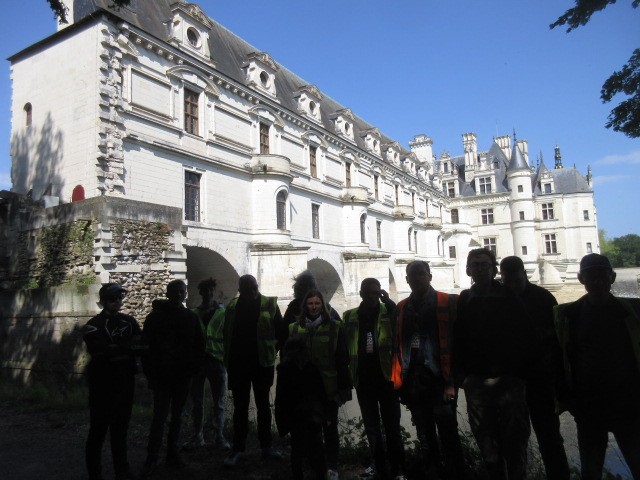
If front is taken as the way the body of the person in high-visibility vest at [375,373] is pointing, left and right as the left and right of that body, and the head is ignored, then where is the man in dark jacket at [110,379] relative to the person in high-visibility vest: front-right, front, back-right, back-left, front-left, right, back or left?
right

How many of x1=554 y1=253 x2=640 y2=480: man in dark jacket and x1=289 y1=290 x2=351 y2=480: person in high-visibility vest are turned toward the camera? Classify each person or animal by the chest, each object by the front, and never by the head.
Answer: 2

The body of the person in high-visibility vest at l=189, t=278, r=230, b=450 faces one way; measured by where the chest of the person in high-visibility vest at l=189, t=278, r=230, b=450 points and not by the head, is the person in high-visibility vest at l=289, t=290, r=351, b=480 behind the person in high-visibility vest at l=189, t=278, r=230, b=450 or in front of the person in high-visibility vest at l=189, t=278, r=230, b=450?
in front

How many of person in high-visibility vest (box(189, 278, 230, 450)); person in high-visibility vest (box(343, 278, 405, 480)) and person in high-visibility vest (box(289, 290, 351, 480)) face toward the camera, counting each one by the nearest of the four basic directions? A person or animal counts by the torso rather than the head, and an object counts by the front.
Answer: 3

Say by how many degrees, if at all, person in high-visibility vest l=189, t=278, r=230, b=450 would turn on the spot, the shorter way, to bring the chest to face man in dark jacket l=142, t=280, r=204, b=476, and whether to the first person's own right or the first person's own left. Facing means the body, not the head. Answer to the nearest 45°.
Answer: approximately 45° to the first person's own right

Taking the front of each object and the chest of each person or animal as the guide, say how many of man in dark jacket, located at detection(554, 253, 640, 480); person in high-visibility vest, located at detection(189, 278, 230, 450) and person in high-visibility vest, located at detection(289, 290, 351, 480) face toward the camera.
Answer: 3

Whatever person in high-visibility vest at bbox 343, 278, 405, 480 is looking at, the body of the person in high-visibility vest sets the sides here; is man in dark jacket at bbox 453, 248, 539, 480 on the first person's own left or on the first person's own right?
on the first person's own left

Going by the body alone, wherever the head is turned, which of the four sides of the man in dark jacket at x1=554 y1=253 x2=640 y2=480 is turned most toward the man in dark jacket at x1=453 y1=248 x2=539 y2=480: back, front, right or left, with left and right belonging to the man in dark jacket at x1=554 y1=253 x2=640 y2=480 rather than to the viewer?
right
